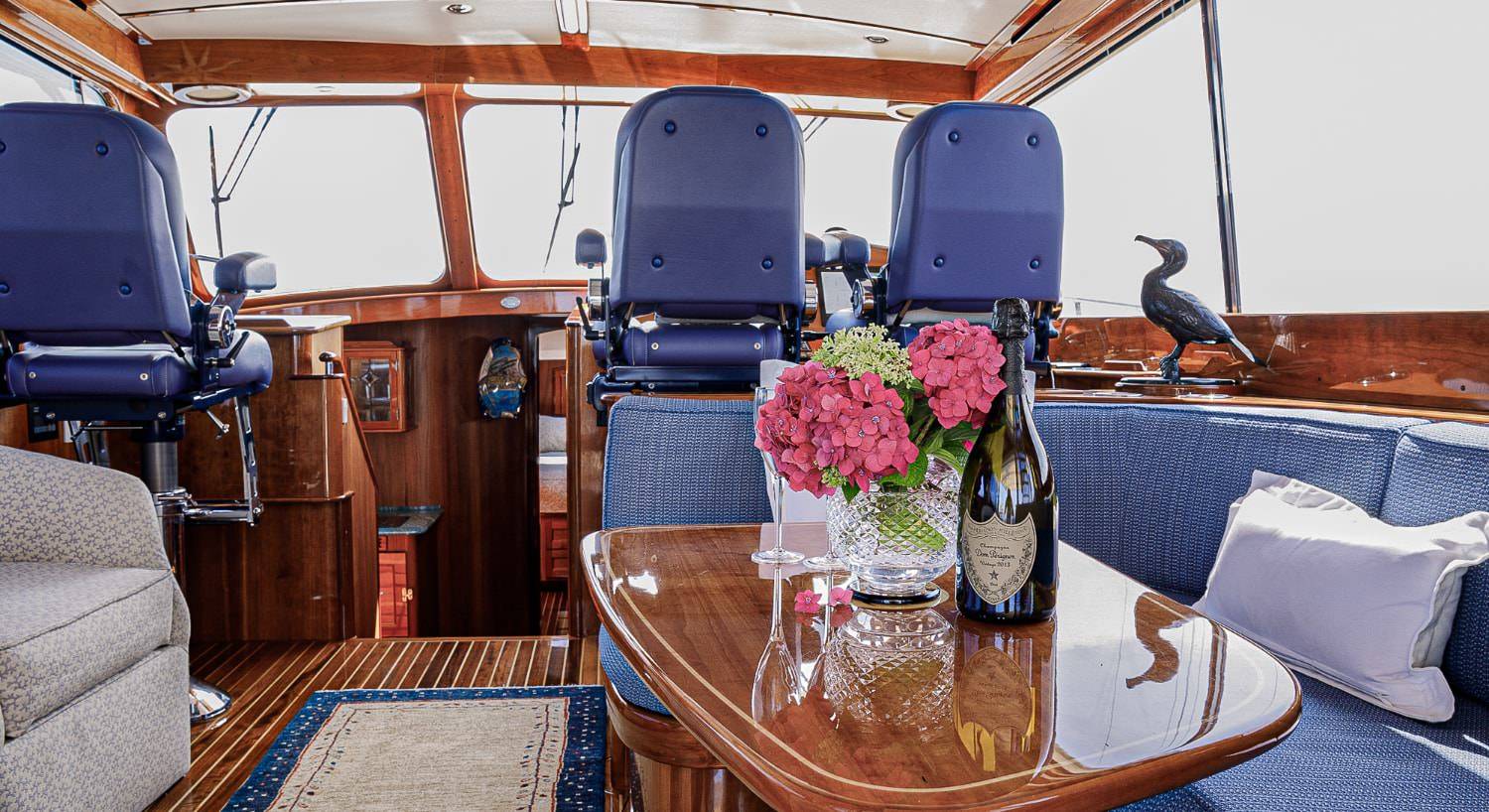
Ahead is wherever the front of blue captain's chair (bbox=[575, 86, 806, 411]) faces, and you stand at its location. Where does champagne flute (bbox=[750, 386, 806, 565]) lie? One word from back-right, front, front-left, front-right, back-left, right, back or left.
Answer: back

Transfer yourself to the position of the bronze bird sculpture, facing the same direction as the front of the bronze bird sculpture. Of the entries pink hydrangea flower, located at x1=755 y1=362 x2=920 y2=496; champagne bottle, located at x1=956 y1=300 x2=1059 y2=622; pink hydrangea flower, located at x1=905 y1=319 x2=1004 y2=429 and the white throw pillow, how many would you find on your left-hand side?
4

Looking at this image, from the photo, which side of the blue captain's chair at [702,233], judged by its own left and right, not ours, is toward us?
back

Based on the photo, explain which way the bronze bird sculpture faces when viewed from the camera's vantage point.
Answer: facing to the left of the viewer

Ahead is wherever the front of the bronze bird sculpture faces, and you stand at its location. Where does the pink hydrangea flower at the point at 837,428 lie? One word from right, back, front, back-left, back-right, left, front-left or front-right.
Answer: left

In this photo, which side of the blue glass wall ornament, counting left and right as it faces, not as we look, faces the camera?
front

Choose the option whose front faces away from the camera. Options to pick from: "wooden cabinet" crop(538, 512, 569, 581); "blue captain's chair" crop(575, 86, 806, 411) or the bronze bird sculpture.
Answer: the blue captain's chair

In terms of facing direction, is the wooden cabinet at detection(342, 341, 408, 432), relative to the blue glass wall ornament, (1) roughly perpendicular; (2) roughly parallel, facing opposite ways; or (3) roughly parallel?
roughly parallel

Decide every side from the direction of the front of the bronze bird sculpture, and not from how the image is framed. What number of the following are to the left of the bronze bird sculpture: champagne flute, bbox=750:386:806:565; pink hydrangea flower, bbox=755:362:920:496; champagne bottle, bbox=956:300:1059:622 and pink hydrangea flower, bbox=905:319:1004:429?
4

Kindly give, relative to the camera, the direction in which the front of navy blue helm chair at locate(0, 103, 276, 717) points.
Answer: facing away from the viewer and to the right of the viewer

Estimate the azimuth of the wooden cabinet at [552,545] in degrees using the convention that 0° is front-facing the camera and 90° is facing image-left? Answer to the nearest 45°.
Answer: approximately 0°

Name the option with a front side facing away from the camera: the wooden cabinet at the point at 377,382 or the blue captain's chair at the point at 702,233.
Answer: the blue captain's chair

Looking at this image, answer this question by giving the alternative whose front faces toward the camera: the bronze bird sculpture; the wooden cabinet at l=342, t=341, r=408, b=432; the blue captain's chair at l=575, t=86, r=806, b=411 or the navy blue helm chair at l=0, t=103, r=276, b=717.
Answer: the wooden cabinet

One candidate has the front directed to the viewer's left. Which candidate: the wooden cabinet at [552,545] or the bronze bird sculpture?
the bronze bird sculpture

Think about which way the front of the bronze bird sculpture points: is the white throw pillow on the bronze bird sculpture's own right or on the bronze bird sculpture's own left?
on the bronze bird sculpture's own left

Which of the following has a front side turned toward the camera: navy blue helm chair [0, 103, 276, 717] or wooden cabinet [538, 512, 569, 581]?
the wooden cabinet

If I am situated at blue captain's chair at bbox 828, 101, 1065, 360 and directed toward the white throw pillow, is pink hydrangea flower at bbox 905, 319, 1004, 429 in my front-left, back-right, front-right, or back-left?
front-right
